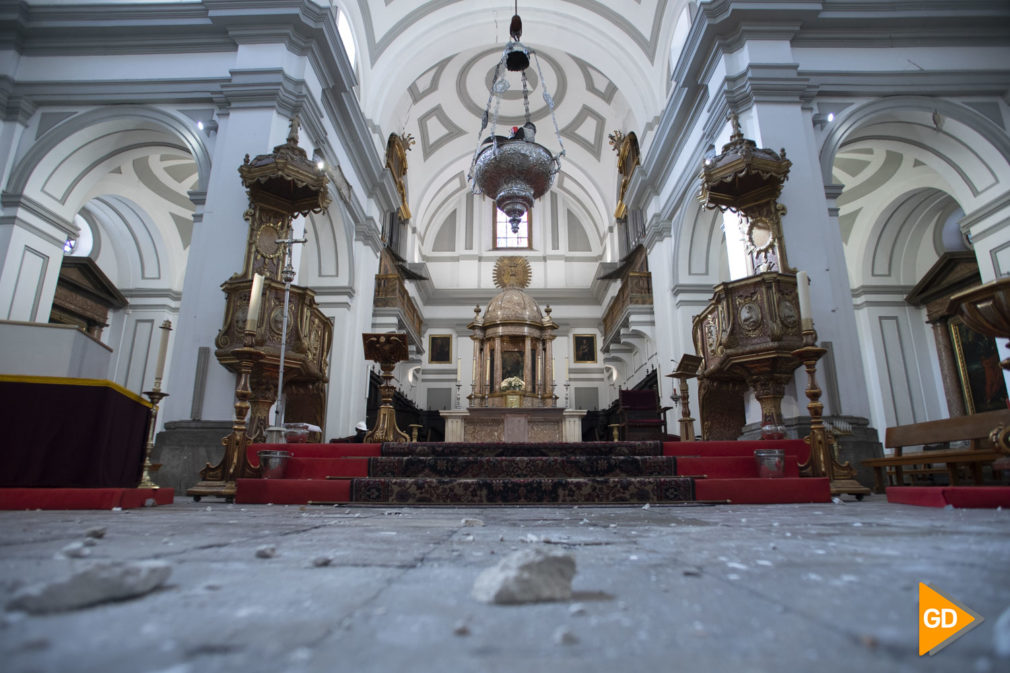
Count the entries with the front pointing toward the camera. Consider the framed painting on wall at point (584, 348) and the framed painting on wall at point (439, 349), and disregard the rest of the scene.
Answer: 2

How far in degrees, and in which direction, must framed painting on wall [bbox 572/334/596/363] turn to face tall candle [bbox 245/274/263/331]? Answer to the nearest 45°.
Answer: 0° — it already faces it

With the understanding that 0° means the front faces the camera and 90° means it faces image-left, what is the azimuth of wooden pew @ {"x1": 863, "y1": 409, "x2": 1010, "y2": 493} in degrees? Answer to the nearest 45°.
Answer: approximately 45°

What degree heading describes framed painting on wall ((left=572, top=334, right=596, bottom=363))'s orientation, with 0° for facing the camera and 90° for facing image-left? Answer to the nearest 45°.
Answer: approximately 0°

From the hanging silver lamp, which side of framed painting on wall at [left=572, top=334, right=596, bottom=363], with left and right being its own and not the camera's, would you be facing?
front

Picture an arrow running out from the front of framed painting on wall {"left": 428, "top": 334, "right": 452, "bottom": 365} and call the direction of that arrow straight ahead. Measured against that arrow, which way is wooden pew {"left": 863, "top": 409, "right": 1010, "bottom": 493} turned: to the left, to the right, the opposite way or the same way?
to the right

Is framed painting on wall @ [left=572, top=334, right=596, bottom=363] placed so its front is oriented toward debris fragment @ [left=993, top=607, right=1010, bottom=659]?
yes

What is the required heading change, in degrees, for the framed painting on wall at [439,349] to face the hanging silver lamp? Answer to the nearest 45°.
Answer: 0° — it already faces it

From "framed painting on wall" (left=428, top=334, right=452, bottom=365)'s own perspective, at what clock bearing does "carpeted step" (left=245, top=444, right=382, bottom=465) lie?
The carpeted step is roughly at 12 o'clock from the framed painting on wall.

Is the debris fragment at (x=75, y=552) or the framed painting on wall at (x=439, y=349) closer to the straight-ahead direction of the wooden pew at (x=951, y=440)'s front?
the debris fragment

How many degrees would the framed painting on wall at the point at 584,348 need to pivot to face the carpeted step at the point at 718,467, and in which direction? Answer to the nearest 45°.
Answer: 0° — it already faces it

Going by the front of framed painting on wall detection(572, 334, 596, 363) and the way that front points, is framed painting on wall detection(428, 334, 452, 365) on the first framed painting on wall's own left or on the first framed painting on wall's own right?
on the first framed painting on wall's own right

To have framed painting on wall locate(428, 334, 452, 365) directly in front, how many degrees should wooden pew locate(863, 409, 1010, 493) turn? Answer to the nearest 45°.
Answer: approximately 90° to its right
